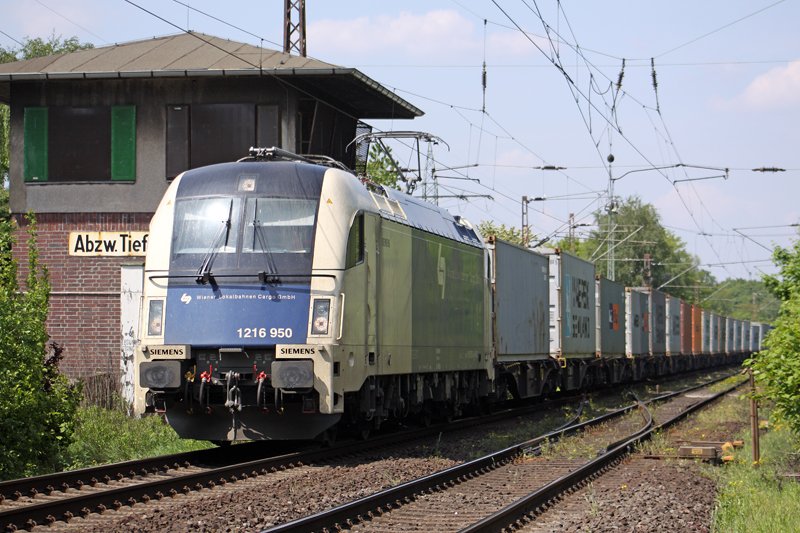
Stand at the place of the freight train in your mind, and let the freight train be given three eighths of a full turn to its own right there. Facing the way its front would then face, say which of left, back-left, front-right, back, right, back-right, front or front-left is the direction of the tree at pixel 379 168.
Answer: front

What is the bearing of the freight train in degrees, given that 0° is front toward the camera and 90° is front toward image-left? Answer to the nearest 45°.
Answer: approximately 45°
